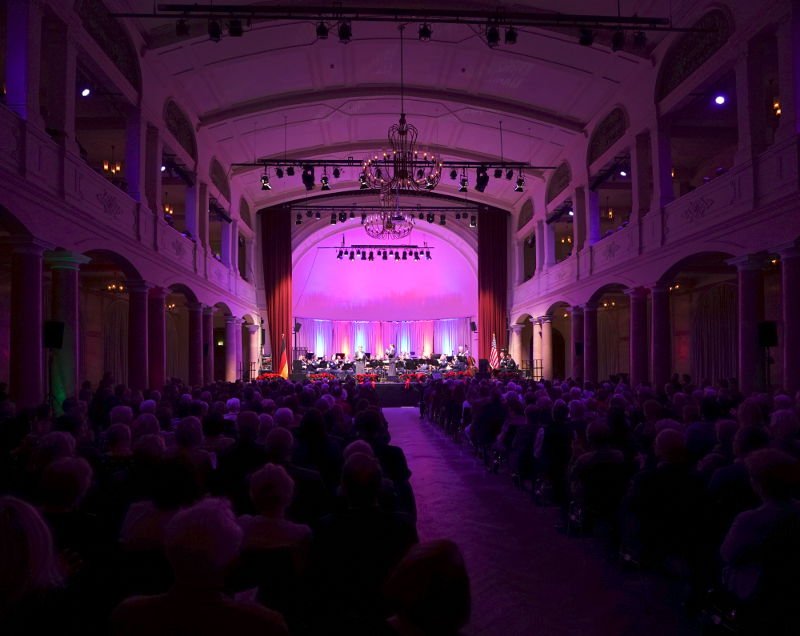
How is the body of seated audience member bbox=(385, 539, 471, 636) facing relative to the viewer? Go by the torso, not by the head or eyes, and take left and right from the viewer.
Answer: facing away from the viewer

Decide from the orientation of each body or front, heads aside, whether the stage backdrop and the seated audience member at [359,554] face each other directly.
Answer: yes

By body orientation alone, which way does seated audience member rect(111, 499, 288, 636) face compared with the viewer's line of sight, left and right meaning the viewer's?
facing away from the viewer

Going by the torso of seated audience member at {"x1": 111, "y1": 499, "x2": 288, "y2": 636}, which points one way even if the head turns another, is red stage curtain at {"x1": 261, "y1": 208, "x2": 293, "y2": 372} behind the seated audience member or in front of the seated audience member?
in front

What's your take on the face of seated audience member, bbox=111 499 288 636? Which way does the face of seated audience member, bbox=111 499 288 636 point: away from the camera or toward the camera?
away from the camera

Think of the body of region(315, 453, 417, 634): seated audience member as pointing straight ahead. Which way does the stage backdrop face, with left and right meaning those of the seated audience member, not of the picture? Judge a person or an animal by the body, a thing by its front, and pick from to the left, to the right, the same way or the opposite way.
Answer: the opposite way

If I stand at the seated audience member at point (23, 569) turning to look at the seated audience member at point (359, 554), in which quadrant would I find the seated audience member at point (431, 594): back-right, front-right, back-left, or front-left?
front-right

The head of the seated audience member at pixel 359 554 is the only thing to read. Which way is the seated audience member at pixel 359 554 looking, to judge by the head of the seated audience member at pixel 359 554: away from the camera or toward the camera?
away from the camera

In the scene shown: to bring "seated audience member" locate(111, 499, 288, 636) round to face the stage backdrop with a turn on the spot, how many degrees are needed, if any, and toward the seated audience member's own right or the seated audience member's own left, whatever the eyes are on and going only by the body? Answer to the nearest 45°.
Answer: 0° — they already face it

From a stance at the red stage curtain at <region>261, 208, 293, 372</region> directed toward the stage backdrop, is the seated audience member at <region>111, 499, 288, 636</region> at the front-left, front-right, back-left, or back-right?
back-right

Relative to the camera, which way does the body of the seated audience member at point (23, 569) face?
away from the camera

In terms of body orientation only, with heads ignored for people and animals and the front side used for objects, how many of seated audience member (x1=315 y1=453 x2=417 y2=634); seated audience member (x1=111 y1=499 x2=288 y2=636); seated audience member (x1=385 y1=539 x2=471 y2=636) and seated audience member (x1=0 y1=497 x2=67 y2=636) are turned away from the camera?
4

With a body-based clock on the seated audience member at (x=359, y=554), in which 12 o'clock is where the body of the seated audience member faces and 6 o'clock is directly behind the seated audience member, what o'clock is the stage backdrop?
The stage backdrop is roughly at 12 o'clock from the seated audience member.

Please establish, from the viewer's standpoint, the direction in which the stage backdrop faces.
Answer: facing the viewer

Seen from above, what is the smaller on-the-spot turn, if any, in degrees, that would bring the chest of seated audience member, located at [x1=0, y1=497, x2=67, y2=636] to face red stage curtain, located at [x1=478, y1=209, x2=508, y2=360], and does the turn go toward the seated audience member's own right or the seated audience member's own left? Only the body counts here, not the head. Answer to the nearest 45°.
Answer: approximately 45° to the seated audience member's own right

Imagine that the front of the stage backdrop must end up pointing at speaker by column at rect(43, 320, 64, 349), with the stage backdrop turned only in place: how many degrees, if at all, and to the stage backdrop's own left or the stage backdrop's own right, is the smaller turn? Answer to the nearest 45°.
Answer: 0° — it already faces it

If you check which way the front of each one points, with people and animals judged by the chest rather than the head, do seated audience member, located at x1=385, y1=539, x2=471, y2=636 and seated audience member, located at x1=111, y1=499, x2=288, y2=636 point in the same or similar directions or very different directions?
same or similar directions

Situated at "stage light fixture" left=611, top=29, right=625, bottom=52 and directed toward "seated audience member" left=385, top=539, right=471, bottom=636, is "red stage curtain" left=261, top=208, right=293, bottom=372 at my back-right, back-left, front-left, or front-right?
back-right
